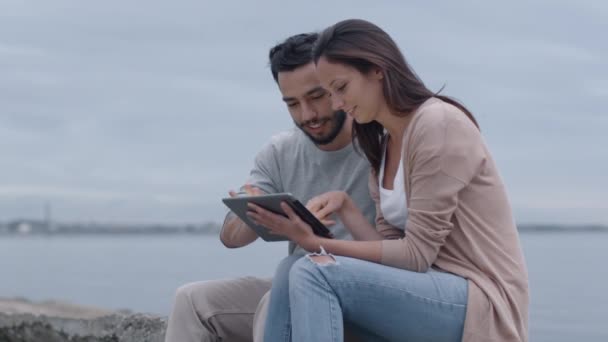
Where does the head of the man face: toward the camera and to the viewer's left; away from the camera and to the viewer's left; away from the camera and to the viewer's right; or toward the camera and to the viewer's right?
toward the camera and to the viewer's left

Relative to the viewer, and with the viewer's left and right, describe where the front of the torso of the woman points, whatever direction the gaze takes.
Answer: facing to the left of the viewer

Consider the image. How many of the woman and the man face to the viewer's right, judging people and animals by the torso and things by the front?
0

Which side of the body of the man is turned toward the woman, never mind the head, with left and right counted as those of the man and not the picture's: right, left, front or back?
left

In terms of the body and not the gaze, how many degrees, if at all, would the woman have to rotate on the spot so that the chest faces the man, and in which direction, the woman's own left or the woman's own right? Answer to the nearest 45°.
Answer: approximately 45° to the woman's own right

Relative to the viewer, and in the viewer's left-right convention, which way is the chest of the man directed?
facing the viewer and to the left of the viewer
